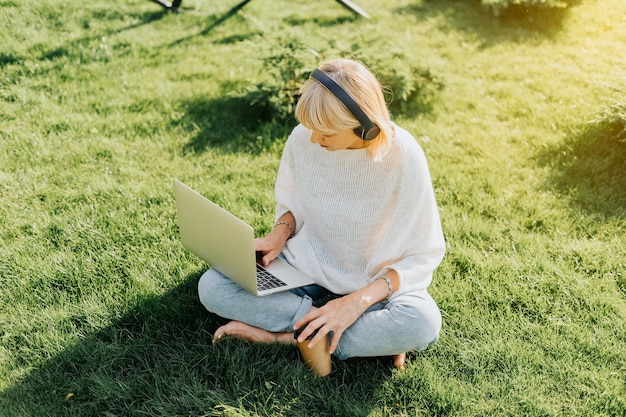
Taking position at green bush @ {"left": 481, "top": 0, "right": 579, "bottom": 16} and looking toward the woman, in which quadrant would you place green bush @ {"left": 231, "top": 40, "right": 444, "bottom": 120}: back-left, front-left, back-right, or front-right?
front-right

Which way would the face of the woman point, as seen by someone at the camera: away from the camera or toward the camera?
toward the camera

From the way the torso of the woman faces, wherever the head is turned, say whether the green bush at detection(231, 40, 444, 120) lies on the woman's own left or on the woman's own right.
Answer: on the woman's own right

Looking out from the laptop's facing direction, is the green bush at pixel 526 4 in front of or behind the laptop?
in front

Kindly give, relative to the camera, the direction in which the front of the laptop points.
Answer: facing away from the viewer and to the right of the viewer

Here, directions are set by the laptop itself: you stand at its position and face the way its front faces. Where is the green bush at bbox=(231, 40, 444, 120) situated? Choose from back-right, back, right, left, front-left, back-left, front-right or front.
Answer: front-left
